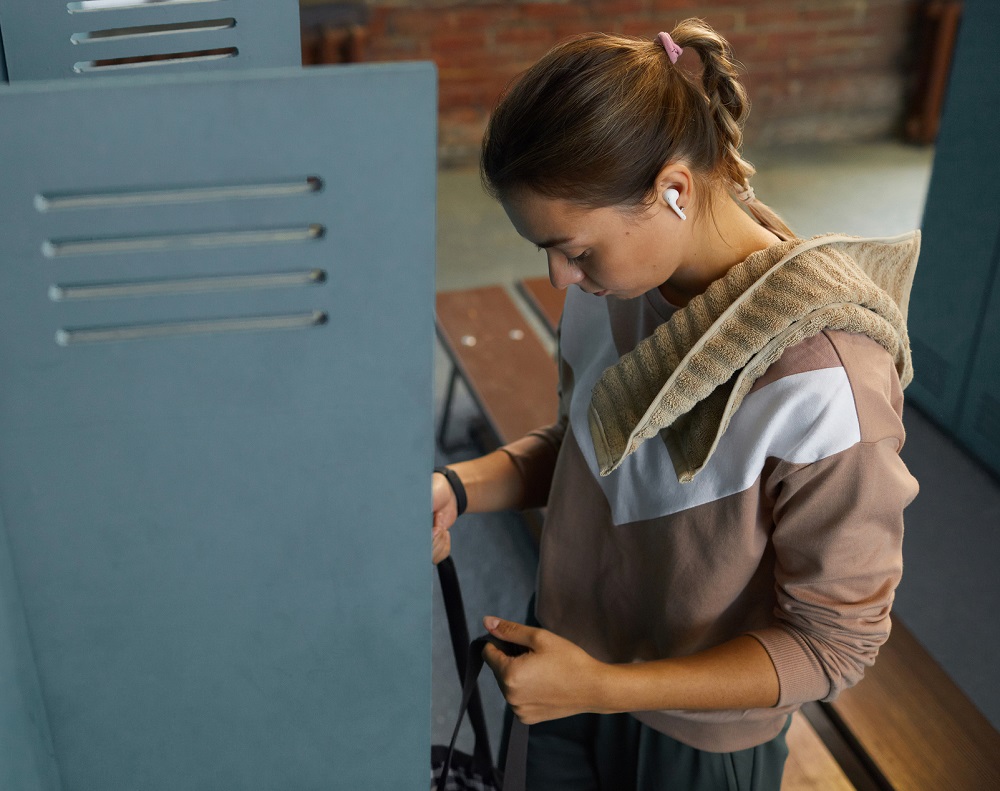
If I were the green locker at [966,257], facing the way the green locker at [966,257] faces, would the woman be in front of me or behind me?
in front

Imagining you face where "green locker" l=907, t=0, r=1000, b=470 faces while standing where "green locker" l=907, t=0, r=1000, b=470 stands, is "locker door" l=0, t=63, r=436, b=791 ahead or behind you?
ahead

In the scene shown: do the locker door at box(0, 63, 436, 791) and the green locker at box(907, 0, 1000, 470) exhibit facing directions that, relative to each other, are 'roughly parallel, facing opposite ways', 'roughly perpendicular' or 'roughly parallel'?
roughly perpendicular

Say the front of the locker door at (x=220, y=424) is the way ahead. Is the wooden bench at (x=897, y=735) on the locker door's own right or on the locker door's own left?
on the locker door's own left

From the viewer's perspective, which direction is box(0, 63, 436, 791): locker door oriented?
toward the camera

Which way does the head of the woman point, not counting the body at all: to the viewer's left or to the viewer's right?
to the viewer's left

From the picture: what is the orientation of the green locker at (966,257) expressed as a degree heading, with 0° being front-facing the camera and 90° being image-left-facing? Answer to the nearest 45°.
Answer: approximately 45°

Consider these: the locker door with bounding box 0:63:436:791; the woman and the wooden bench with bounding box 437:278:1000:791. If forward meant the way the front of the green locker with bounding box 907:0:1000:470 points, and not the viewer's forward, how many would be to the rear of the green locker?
0

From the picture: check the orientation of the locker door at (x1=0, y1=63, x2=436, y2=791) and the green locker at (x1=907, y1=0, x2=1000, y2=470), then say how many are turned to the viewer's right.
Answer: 0
